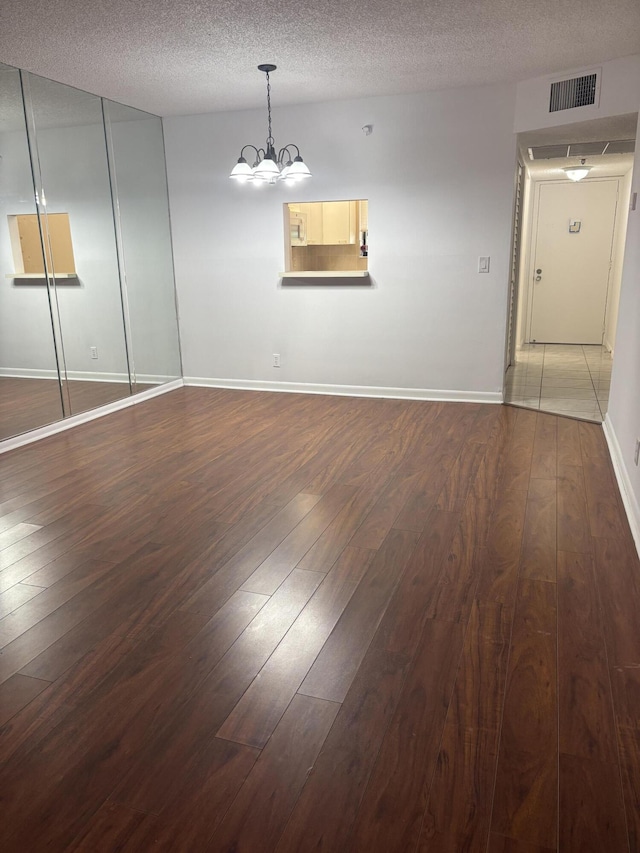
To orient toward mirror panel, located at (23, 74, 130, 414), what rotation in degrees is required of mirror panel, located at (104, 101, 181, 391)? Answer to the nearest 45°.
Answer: approximately 90° to its right

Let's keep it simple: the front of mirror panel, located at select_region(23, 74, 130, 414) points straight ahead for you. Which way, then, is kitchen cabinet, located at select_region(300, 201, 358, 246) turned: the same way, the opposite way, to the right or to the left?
to the right

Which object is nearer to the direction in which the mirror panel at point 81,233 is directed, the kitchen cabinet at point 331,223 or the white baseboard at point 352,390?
the white baseboard

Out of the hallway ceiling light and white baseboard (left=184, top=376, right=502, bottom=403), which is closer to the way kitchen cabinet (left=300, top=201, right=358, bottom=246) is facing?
the white baseboard

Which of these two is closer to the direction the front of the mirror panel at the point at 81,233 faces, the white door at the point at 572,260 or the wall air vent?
the wall air vent

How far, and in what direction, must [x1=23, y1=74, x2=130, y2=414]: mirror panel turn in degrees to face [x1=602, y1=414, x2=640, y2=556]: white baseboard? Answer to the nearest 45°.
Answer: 0° — it already faces it

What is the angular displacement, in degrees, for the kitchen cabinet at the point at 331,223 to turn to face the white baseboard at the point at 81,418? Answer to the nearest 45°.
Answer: approximately 45° to its right

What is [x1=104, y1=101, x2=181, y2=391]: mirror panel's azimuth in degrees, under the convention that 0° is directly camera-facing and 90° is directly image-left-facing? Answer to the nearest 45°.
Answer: approximately 315°

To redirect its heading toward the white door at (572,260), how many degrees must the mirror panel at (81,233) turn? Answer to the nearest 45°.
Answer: approximately 45° to its left

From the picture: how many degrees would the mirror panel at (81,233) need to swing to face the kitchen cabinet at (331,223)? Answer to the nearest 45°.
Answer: approximately 90° to its left

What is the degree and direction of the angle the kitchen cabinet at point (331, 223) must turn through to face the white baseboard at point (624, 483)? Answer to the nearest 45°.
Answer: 0° — it already faces it

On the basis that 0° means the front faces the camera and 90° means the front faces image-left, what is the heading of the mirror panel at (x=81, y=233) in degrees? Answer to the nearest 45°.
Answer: approximately 315°
